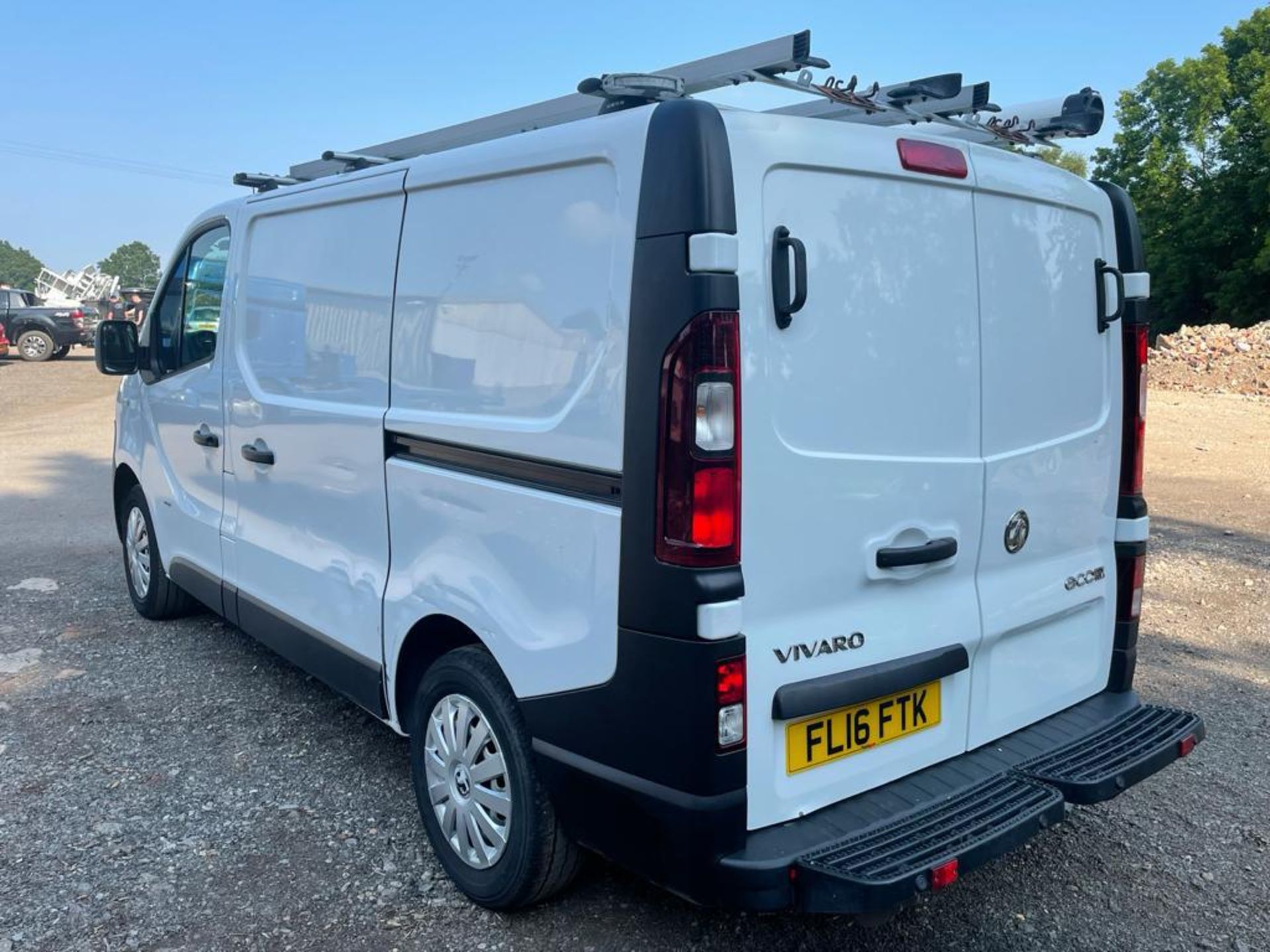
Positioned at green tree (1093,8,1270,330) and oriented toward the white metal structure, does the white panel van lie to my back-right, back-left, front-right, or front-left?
front-left

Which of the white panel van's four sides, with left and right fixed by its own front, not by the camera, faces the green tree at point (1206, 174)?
right

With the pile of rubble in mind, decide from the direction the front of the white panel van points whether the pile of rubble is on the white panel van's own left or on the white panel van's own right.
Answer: on the white panel van's own right

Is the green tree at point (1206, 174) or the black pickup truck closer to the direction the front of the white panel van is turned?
the black pickup truck

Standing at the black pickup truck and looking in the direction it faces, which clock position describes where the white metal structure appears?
The white metal structure is roughly at 3 o'clock from the black pickup truck.

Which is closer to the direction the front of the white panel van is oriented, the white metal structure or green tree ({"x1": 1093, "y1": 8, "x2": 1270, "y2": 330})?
the white metal structure

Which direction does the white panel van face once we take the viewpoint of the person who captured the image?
facing away from the viewer and to the left of the viewer

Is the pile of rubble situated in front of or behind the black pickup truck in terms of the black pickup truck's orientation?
behind

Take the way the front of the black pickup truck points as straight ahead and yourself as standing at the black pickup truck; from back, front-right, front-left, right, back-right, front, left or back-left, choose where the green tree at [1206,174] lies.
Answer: back

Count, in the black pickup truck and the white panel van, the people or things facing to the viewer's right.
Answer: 0

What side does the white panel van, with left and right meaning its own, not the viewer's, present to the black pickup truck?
front

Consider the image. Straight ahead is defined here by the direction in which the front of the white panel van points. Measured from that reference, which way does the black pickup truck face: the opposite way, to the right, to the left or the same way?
to the left

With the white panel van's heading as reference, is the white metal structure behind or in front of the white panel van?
in front

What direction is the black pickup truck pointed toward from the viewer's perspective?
to the viewer's left

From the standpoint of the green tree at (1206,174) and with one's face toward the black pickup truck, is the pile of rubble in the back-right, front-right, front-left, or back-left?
front-left

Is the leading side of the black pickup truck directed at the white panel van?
no
